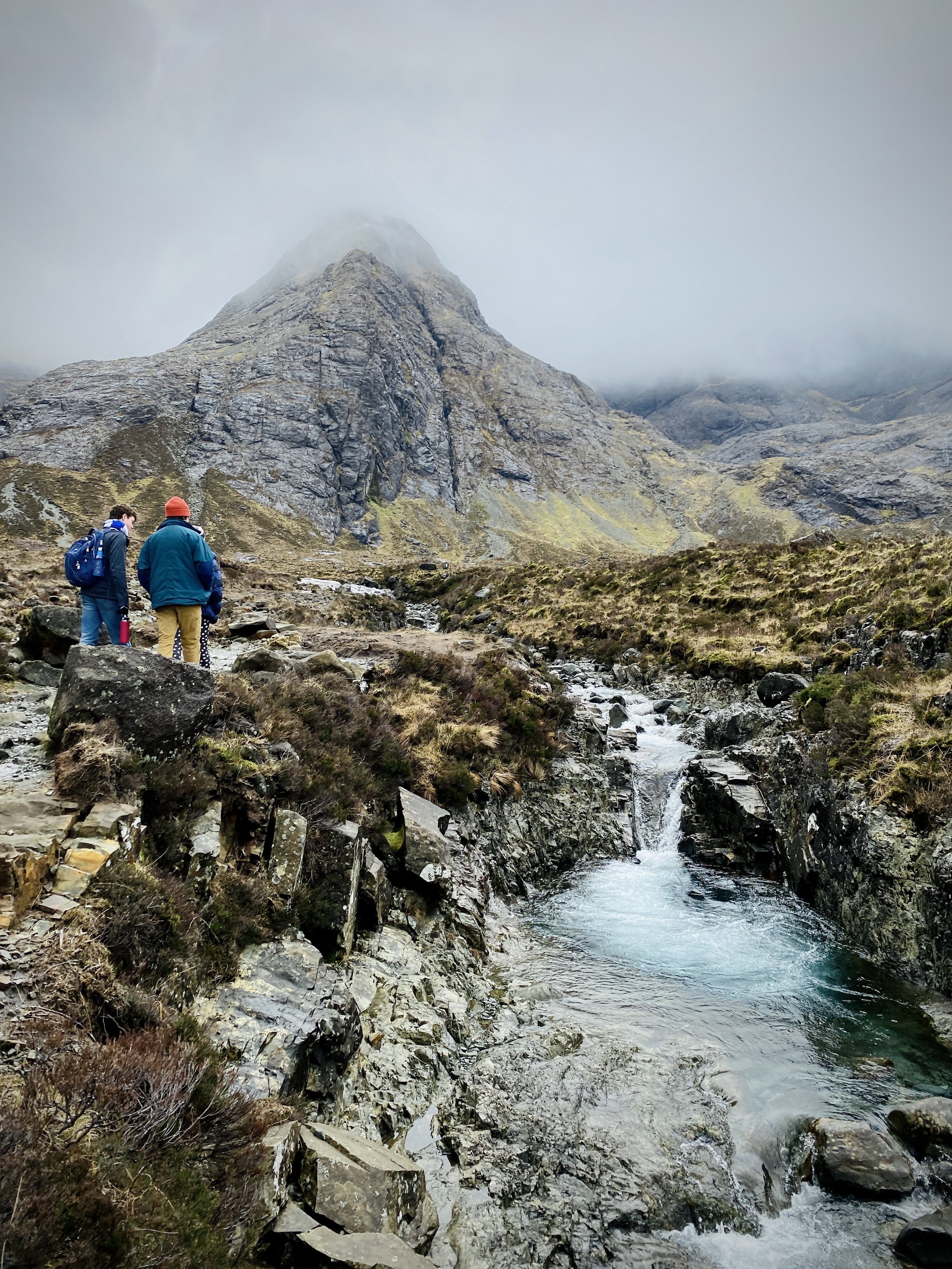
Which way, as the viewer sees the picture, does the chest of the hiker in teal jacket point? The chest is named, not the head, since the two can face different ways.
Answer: away from the camera

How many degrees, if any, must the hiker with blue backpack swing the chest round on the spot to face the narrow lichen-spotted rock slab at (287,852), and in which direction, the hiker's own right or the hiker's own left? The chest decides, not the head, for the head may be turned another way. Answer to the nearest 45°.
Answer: approximately 90° to the hiker's own right

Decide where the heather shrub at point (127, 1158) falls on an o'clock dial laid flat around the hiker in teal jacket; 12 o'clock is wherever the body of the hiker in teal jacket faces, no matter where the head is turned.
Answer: The heather shrub is roughly at 6 o'clock from the hiker in teal jacket.

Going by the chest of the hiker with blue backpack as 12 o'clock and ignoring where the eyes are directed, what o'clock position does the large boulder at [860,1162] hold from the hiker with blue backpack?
The large boulder is roughly at 3 o'clock from the hiker with blue backpack.

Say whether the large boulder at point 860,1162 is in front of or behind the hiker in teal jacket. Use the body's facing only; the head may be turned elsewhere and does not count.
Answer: behind

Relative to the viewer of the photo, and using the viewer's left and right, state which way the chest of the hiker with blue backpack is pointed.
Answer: facing away from the viewer and to the right of the viewer

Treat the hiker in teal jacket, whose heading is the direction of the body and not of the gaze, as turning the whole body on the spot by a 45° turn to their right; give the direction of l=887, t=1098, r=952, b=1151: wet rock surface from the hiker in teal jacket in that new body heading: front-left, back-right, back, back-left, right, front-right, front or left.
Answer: right
